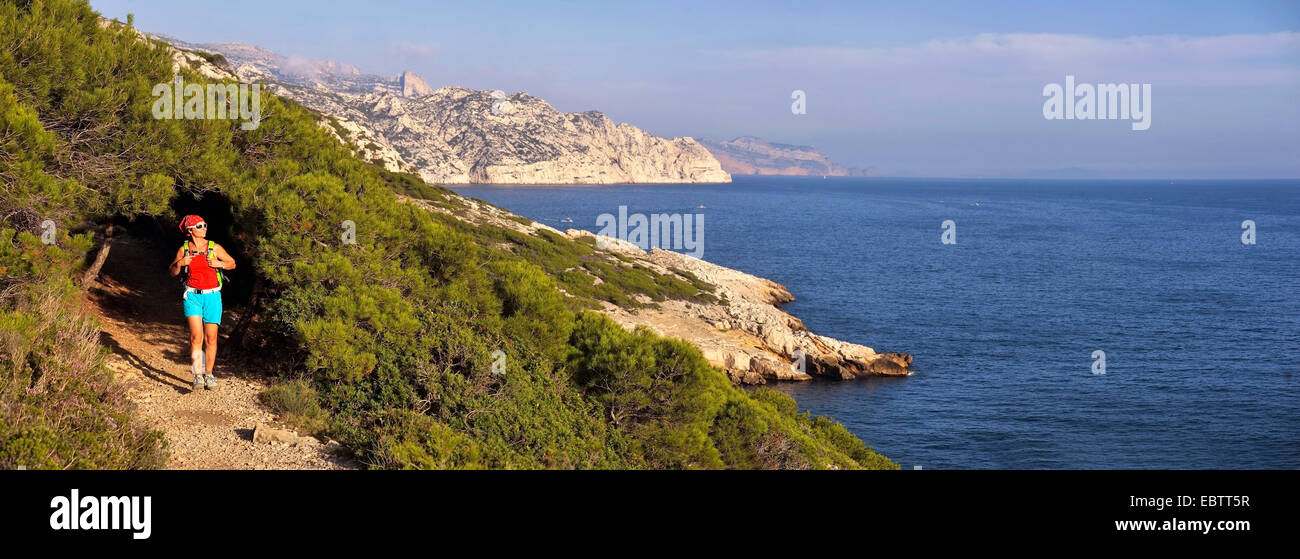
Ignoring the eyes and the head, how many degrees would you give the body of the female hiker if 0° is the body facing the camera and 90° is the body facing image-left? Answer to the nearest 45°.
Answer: approximately 0°
